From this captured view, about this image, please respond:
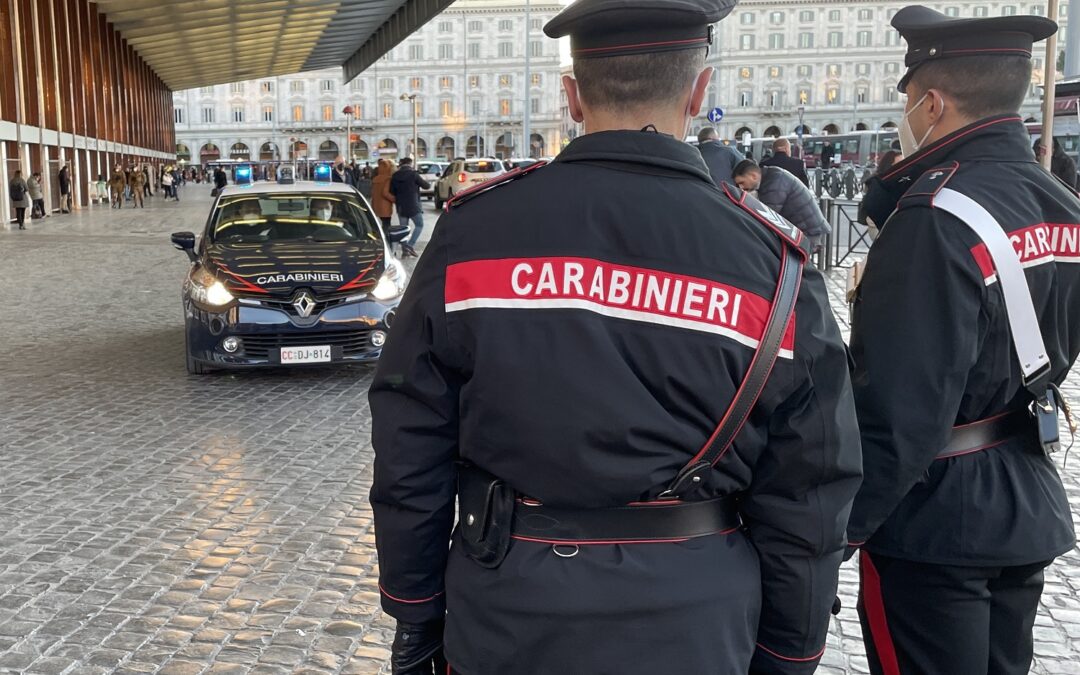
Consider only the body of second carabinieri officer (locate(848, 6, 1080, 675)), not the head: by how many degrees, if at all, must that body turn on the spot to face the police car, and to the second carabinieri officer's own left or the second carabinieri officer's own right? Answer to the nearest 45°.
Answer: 0° — they already face it

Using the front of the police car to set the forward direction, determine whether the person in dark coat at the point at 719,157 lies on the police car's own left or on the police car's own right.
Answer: on the police car's own left

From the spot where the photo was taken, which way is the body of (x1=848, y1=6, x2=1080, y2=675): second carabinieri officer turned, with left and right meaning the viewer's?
facing away from the viewer and to the left of the viewer

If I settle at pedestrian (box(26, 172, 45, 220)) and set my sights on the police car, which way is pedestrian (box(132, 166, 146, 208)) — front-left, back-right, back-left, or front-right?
back-left

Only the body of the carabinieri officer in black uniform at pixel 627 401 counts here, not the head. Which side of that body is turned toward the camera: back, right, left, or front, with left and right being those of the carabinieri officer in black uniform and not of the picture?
back

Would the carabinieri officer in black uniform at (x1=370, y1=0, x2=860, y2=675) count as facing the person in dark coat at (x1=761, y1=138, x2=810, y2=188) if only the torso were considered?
yes

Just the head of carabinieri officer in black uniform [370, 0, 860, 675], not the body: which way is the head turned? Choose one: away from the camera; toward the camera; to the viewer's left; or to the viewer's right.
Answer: away from the camera

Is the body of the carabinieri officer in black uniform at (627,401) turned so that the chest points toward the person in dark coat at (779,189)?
yes

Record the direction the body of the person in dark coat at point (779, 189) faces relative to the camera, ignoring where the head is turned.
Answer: to the viewer's left

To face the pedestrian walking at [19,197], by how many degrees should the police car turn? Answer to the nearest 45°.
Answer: approximately 180°
